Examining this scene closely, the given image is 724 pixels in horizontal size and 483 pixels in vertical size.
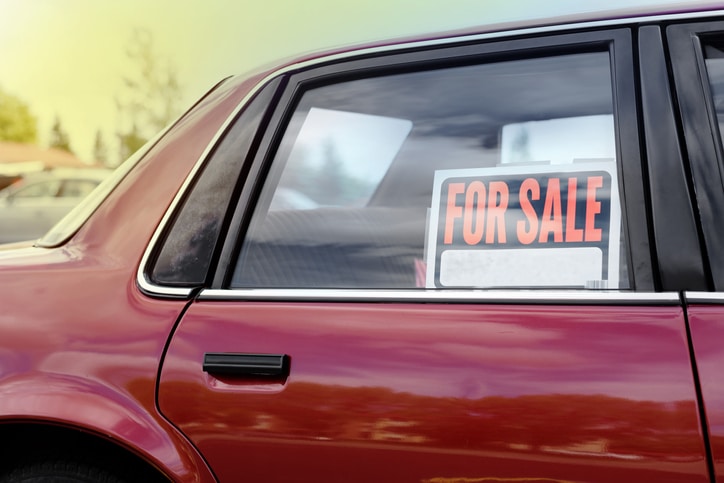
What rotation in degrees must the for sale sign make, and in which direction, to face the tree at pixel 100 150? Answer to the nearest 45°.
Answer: approximately 135° to its right

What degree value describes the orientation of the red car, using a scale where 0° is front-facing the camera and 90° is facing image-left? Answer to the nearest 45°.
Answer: approximately 270°

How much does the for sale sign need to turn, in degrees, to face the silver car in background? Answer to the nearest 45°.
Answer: approximately 135° to its right

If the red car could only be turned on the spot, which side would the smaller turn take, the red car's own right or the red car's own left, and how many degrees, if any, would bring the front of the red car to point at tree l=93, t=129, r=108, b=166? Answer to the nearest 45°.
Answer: approximately 135° to the red car's own left

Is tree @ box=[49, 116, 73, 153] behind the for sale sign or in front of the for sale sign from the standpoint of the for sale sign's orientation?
behind

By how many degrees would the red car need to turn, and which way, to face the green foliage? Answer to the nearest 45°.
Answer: approximately 135° to its left

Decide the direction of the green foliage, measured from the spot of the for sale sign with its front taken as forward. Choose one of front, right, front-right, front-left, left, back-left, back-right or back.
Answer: back-right
